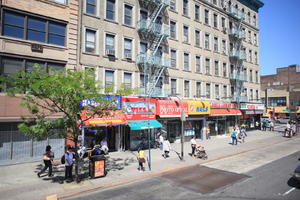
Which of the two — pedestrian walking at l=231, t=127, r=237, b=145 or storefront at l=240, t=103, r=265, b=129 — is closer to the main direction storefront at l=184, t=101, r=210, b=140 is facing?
the pedestrian walking

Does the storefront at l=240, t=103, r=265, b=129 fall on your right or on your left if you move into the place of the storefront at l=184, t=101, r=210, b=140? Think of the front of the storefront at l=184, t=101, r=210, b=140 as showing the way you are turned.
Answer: on your left

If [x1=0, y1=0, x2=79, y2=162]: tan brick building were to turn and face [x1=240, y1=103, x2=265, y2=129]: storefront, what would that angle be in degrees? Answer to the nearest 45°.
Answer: approximately 45° to its left

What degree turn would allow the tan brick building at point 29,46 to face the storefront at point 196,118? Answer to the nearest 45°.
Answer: approximately 45° to its left

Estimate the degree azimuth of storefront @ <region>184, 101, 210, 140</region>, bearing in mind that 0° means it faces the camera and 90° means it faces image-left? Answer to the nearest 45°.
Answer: approximately 315°

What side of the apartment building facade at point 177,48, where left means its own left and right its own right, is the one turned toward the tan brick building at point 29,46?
right

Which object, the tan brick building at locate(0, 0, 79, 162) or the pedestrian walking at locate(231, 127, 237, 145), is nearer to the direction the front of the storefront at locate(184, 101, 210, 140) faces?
the pedestrian walking

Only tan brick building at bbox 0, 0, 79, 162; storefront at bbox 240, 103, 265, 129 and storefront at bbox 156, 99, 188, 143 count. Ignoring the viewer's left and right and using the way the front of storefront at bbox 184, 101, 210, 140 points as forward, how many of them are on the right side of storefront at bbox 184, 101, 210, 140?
2

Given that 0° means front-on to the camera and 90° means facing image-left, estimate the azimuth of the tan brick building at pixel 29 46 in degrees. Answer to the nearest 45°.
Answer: approximately 315°
